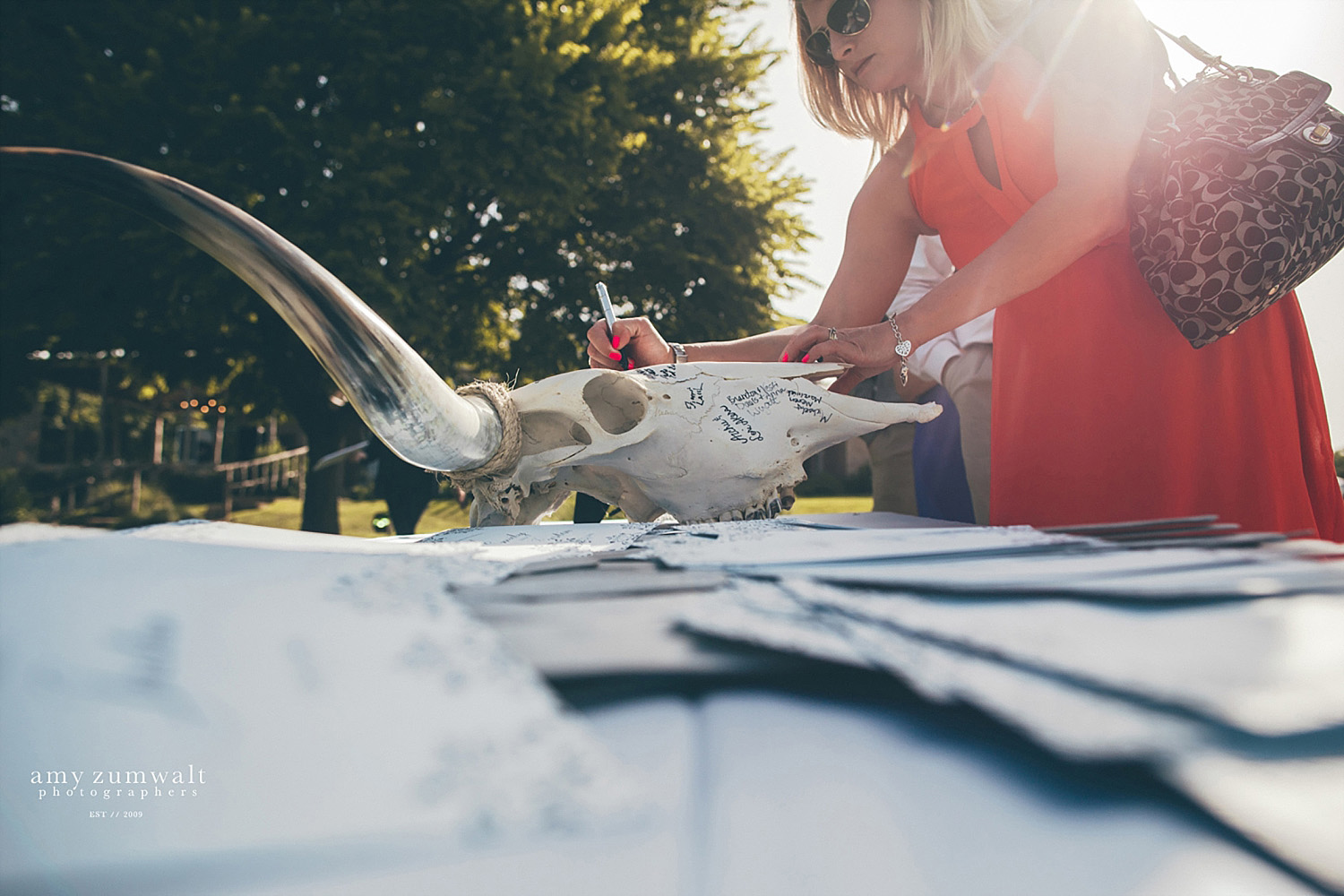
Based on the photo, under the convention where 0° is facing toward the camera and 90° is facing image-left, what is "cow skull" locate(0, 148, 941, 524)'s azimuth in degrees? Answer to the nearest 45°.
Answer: approximately 270°

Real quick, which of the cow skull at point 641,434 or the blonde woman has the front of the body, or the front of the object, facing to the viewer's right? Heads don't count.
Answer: the cow skull

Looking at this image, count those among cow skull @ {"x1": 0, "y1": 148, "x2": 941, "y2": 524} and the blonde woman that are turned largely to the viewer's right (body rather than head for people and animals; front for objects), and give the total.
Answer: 1

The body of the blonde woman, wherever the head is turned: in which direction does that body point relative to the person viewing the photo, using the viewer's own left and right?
facing the viewer and to the left of the viewer

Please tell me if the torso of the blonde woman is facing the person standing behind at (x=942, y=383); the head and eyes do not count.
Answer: no

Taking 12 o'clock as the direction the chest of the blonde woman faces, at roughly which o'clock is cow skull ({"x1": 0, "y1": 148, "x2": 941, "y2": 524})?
The cow skull is roughly at 1 o'clock from the blonde woman.

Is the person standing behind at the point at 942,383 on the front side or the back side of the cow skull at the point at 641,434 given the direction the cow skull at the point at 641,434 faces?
on the front side

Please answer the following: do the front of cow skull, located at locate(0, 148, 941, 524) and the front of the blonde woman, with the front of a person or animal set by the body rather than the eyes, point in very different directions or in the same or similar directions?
very different directions

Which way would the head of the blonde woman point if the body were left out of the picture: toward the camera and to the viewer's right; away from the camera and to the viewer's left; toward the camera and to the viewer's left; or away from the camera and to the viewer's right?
toward the camera and to the viewer's left

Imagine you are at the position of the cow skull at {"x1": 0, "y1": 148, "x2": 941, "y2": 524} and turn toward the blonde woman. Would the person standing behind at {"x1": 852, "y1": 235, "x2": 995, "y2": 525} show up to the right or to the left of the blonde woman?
left

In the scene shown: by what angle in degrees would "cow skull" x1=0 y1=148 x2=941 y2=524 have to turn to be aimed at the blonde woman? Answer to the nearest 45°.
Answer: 0° — it already faces them
